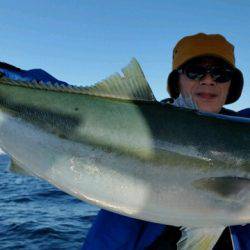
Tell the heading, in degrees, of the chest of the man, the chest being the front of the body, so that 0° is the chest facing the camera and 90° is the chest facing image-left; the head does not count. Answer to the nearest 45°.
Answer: approximately 0°

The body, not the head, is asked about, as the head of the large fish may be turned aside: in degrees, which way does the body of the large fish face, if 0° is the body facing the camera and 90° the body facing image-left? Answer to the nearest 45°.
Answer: approximately 270°
